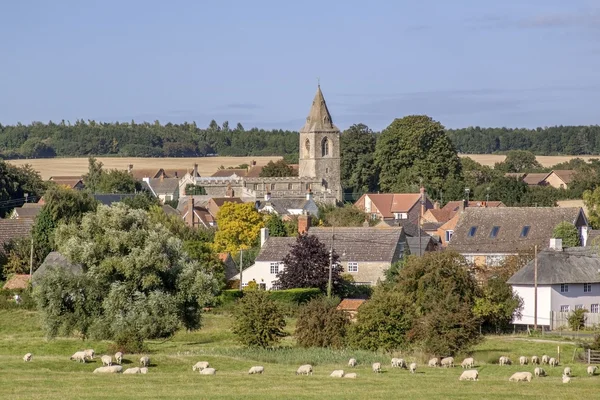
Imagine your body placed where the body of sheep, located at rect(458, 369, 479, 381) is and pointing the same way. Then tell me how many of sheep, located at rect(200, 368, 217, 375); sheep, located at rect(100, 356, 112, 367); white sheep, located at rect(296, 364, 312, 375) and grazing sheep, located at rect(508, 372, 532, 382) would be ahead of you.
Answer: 3

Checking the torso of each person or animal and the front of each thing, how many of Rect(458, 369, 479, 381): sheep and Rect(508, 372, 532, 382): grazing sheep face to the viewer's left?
2

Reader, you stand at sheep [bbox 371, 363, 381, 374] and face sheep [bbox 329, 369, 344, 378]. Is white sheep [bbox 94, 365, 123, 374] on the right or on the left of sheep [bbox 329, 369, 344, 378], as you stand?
right

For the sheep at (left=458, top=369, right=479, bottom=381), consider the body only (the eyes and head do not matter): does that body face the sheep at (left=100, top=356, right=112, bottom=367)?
yes

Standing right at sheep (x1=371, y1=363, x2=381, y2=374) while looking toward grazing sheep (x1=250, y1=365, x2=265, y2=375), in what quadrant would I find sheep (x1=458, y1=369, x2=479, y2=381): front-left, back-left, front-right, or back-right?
back-left

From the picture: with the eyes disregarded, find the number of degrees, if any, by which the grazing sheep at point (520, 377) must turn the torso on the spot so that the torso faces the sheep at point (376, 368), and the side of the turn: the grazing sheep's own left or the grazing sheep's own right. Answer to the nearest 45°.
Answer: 0° — it already faces it

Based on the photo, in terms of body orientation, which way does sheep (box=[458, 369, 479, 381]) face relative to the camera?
to the viewer's left

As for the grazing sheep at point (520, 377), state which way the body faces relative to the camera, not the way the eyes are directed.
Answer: to the viewer's left

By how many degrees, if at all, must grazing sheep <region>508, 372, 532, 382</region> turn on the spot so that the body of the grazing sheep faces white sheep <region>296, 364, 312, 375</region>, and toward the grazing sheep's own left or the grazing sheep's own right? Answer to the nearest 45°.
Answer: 0° — it already faces it

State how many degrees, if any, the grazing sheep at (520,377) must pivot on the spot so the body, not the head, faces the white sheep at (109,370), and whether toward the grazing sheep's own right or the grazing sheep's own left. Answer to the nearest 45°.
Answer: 0° — it already faces it
